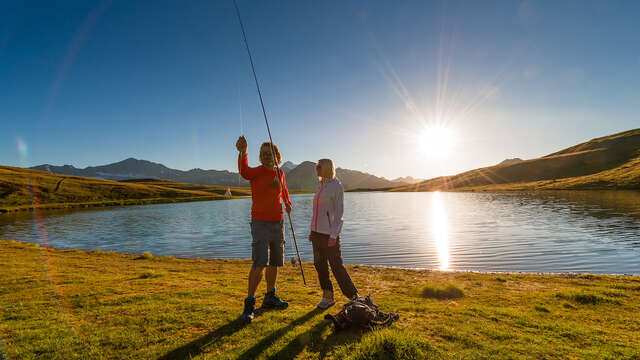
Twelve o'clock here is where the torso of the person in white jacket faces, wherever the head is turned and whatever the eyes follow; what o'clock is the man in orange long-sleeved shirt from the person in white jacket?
The man in orange long-sleeved shirt is roughly at 1 o'clock from the person in white jacket.

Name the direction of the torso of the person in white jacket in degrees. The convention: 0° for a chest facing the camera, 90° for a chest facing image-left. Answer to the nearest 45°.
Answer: approximately 45°
